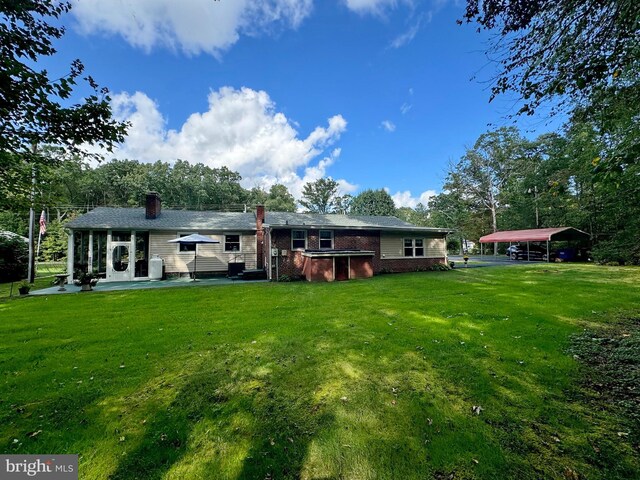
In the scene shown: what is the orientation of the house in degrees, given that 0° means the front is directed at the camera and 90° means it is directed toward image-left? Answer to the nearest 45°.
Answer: approximately 180°

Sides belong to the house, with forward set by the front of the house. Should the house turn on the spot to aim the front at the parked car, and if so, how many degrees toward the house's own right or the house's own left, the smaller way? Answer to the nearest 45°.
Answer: approximately 90° to the house's own right

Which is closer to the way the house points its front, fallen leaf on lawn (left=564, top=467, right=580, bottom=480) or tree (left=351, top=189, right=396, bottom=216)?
the tree

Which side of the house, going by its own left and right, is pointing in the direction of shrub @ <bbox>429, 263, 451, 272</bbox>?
right

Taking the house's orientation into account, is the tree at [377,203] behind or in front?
in front

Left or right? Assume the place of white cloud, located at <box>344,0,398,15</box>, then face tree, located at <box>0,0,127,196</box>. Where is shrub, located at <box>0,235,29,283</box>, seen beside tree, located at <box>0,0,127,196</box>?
right

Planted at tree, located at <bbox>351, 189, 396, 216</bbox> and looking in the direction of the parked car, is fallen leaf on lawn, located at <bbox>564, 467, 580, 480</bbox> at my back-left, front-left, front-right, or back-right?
front-right

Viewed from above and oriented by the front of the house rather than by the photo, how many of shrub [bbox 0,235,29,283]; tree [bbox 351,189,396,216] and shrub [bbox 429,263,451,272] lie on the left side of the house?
1
